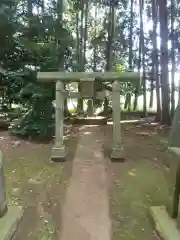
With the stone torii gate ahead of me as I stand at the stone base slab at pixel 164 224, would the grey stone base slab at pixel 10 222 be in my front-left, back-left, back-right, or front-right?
front-left

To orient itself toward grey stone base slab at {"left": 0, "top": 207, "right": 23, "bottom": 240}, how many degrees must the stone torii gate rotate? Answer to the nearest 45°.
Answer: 0° — it already faces it

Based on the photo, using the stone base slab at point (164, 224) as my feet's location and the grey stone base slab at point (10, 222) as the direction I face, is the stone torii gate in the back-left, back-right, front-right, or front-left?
front-right

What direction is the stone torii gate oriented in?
toward the camera

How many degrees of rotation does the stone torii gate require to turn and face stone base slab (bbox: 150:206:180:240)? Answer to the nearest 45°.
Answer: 0° — it already faces it
